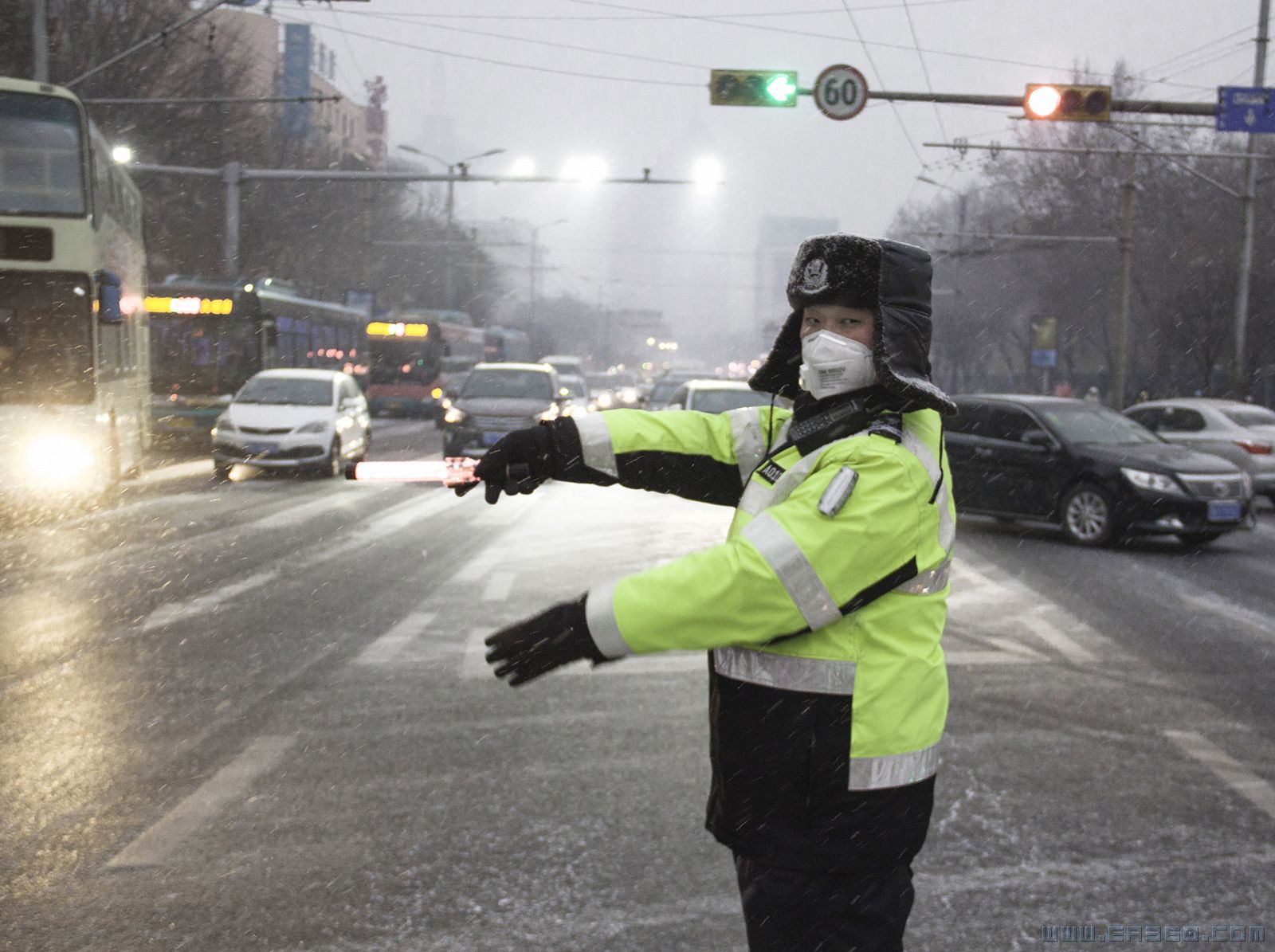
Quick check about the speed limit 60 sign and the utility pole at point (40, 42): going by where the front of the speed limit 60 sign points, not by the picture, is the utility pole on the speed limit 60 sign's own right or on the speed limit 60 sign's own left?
on the speed limit 60 sign's own right

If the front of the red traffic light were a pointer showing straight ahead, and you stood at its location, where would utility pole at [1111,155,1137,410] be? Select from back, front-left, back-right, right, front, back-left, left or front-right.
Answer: back

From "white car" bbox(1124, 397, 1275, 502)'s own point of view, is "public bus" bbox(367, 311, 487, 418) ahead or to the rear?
ahead

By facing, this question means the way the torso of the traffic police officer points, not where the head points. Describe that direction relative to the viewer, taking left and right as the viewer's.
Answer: facing the viewer and to the left of the viewer

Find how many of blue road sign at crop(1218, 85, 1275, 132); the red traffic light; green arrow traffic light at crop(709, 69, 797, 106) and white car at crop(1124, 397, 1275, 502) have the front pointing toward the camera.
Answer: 3

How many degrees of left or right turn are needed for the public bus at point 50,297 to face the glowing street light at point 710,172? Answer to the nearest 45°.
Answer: approximately 135° to its left

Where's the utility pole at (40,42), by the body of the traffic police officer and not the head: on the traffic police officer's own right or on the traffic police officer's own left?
on the traffic police officer's own right

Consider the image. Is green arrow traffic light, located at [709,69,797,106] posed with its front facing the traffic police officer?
yes

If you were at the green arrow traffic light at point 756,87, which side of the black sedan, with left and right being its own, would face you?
back

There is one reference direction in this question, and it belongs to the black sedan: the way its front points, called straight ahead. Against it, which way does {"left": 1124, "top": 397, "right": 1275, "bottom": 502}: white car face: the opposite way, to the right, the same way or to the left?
the opposite way

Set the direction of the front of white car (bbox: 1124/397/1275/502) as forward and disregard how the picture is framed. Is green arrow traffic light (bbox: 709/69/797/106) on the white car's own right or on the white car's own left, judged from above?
on the white car's own left

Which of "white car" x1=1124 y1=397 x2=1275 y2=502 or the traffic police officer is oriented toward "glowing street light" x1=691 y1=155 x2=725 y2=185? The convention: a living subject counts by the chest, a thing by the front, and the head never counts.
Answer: the white car

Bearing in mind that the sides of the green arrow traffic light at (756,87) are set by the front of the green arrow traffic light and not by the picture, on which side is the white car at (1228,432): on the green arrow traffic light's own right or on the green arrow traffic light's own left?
on the green arrow traffic light's own left
